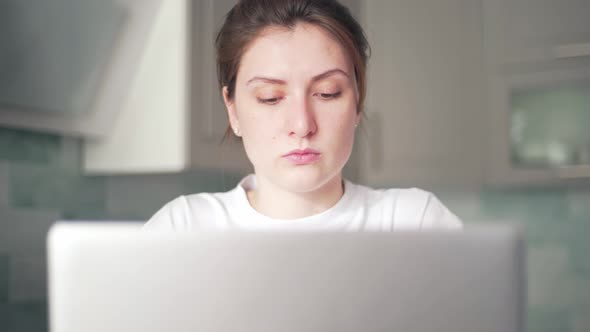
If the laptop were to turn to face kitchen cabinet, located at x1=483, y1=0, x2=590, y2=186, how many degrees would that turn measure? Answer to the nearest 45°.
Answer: approximately 45° to its right

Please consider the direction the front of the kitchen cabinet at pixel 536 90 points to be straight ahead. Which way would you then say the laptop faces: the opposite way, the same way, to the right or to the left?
the opposite way

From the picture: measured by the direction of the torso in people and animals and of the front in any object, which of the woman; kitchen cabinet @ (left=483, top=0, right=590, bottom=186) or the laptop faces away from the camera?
the laptop

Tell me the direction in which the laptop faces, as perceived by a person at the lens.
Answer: facing away from the viewer

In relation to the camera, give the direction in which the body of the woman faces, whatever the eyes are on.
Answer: toward the camera

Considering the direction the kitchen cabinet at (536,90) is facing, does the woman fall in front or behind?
in front

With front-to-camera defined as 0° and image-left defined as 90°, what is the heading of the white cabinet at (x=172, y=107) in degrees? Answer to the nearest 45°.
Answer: approximately 315°

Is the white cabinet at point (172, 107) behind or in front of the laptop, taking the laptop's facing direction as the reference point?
in front

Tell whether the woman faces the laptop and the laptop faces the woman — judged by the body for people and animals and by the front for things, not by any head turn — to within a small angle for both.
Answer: yes

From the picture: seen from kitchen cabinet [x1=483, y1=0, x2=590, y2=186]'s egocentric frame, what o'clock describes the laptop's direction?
The laptop is roughly at 12 o'clock from the kitchen cabinet.

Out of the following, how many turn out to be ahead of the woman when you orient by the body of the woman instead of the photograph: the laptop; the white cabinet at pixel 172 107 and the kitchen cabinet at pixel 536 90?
1
